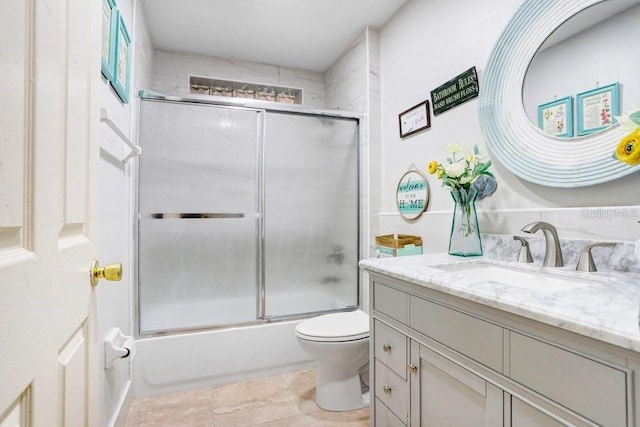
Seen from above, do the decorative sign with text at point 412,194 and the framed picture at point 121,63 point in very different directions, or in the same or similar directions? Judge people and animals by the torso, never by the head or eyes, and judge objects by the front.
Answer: very different directions

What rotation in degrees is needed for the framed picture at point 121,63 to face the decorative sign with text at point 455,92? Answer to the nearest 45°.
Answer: approximately 45° to its right

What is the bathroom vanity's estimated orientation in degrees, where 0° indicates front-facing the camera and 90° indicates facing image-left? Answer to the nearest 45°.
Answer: approximately 45°

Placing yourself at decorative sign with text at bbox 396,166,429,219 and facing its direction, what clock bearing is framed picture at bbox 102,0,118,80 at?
The framed picture is roughly at 12 o'clock from the decorative sign with text.

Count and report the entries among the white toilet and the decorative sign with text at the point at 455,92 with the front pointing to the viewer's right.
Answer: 0

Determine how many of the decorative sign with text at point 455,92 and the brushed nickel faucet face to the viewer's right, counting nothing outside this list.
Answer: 0

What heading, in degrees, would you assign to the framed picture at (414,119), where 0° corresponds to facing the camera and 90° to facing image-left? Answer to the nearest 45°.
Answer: approximately 45°

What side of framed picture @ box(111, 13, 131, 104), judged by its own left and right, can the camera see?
right

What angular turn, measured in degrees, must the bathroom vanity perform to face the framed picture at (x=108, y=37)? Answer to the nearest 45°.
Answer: approximately 45° to its right

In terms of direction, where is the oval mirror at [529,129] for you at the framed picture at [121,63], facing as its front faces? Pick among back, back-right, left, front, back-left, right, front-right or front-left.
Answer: front-right

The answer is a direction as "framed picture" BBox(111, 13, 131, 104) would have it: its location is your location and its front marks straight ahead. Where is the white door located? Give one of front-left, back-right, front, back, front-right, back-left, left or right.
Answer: right
